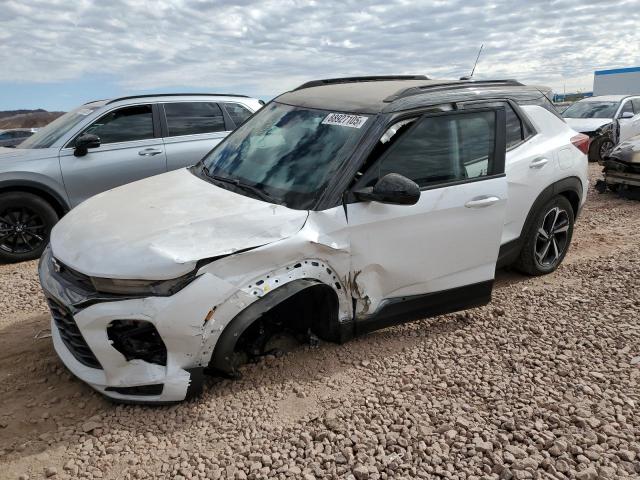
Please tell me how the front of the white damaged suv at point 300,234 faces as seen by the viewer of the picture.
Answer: facing the viewer and to the left of the viewer

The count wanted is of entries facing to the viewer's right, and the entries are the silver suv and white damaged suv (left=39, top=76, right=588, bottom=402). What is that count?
0

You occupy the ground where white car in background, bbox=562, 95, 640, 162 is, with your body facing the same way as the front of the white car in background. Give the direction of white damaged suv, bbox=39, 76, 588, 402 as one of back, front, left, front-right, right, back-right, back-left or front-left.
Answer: front-left

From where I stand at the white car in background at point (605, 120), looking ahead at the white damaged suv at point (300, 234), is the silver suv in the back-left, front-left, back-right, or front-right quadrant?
front-right

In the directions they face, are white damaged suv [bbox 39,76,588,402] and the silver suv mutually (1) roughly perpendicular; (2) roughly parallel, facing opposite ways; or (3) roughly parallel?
roughly parallel

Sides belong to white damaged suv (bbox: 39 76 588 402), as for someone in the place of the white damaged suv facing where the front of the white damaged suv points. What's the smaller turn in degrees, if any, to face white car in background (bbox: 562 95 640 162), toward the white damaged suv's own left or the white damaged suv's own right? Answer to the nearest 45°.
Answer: approximately 180°

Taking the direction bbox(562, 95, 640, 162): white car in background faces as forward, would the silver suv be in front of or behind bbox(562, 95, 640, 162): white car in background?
in front

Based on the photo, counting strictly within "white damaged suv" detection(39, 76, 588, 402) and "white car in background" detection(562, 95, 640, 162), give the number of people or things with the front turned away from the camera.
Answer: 0

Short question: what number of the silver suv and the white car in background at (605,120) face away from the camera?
0

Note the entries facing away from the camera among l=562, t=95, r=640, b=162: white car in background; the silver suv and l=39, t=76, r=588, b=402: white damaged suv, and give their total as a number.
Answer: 0

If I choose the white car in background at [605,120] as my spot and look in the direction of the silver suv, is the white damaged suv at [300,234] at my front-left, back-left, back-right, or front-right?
front-left

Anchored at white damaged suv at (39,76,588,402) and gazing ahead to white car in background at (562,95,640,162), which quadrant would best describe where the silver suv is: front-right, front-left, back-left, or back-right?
front-left

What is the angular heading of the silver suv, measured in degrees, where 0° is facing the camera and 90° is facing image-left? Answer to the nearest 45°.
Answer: approximately 45°
